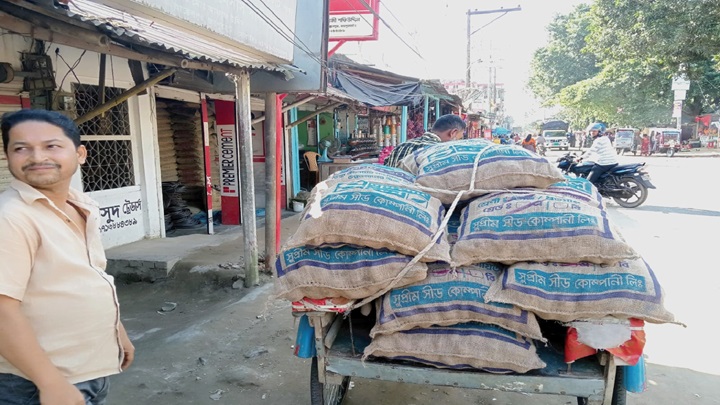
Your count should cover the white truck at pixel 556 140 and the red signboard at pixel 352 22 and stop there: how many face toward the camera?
2

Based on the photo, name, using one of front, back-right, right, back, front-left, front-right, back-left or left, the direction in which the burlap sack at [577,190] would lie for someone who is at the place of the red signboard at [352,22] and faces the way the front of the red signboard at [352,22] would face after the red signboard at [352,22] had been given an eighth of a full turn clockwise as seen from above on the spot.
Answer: front-left

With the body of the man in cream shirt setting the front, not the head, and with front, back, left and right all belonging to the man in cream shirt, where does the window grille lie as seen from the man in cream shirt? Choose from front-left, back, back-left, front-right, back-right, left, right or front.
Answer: back-left

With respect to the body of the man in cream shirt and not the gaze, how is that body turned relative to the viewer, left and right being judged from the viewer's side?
facing the viewer and to the right of the viewer

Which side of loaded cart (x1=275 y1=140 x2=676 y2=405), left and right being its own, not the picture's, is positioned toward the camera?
back

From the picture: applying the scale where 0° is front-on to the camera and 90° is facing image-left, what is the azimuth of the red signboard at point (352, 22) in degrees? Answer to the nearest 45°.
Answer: approximately 0°

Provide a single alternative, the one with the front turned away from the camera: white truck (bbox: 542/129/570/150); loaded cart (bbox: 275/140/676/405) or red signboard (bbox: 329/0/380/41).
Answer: the loaded cart

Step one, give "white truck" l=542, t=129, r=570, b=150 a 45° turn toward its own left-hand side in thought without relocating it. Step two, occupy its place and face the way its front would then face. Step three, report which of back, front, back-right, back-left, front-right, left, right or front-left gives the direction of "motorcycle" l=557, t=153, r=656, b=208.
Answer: front-right

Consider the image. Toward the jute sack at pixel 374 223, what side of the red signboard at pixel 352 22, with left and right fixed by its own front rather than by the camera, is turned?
front

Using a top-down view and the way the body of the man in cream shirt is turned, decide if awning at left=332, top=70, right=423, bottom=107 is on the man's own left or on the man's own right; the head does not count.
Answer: on the man's own left

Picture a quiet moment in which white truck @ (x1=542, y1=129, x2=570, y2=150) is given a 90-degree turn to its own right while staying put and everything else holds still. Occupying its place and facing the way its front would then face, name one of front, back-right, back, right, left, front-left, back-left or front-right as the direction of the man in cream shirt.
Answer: left

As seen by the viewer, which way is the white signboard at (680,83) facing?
toward the camera

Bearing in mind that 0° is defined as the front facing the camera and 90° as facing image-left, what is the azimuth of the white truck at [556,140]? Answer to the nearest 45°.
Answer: approximately 0°

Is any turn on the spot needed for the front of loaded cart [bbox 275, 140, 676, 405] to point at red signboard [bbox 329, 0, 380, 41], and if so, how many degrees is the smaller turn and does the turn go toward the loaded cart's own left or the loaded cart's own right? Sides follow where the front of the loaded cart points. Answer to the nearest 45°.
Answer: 0° — it already faces it

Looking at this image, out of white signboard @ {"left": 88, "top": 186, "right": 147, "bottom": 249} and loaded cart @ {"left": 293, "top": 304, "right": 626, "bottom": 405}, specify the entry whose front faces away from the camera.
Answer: the loaded cart

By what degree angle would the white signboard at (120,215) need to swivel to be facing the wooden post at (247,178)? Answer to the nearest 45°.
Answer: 0° — it already faces it

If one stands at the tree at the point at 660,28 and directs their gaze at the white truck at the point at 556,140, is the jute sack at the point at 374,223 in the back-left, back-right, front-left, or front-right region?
back-left
